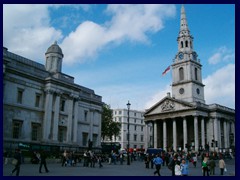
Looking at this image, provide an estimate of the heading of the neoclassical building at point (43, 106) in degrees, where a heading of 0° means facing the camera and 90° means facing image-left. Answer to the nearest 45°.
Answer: approximately 315°
